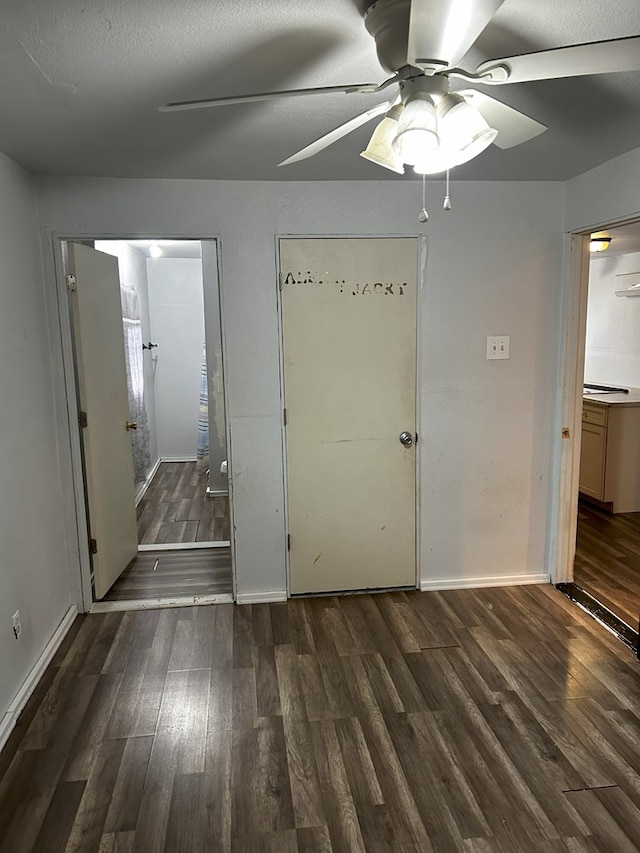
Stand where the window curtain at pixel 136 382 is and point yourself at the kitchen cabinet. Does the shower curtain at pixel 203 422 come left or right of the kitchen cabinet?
left

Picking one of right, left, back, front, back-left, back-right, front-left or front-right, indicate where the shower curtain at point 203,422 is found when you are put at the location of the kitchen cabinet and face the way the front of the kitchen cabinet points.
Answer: front-right

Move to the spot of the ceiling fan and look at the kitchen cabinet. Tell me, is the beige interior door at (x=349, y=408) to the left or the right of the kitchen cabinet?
left

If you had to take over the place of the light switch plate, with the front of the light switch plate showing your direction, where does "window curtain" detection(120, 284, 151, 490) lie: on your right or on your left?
on your right

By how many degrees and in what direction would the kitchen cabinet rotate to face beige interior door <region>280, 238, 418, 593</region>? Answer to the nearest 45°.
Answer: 0° — it already faces it

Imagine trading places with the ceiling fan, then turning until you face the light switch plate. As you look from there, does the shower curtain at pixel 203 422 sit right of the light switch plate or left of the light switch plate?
left

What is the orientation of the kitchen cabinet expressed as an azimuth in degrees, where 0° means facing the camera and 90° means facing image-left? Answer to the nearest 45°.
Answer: approximately 45°
